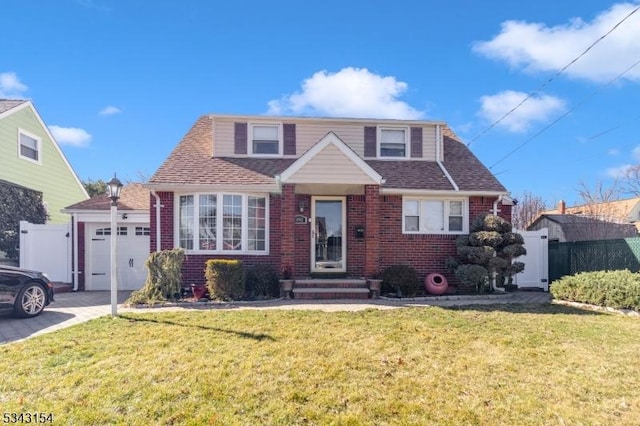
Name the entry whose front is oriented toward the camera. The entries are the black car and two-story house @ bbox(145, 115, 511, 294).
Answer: the two-story house

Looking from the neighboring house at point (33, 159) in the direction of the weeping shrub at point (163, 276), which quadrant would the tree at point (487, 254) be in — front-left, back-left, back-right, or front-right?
front-left

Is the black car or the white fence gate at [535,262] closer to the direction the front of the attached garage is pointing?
the black car

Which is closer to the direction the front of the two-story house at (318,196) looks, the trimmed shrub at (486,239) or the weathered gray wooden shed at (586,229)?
the trimmed shrub

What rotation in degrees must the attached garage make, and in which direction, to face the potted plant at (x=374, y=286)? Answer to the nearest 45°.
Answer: approximately 45° to its left

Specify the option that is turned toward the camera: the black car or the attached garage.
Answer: the attached garage

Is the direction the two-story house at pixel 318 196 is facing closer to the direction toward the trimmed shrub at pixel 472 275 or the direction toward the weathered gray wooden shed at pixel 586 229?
the trimmed shrub

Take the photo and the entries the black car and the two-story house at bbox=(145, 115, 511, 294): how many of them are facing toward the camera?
1

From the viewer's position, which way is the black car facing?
facing away from the viewer and to the right of the viewer

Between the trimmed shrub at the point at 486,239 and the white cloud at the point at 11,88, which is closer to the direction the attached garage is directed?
the trimmed shrub

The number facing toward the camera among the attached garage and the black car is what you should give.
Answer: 1

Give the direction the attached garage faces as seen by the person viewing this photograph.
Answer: facing the viewer

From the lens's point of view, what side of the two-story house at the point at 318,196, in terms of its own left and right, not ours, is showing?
front

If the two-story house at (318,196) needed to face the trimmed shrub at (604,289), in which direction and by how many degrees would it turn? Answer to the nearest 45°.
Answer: approximately 45° to its left
